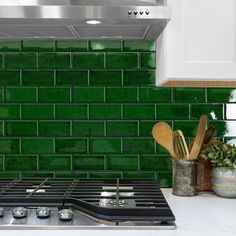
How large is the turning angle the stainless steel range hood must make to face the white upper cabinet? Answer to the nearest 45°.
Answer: approximately 90° to its left

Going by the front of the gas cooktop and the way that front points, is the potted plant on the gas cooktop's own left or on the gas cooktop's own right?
on the gas cooktop's own left

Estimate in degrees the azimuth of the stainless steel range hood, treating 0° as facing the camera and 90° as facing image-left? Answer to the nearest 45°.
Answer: approximately 0°

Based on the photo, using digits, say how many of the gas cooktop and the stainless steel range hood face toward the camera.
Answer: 2

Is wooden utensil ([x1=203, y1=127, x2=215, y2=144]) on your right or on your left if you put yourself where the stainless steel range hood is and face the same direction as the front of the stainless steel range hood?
on your left

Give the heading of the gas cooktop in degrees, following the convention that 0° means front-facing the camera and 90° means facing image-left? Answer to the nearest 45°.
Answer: approximately 0°
